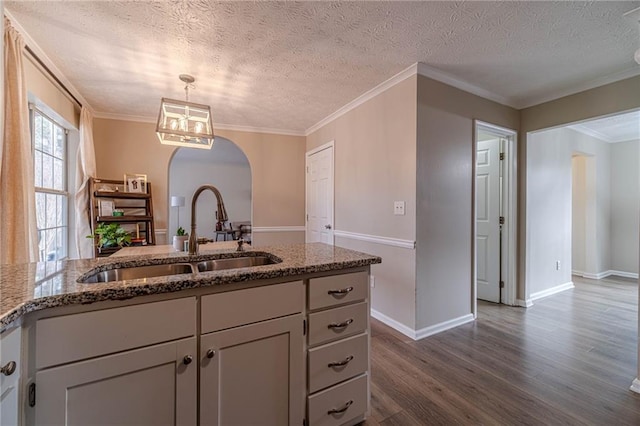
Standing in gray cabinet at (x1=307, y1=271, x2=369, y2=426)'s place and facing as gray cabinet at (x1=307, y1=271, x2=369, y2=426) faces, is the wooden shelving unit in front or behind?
behind

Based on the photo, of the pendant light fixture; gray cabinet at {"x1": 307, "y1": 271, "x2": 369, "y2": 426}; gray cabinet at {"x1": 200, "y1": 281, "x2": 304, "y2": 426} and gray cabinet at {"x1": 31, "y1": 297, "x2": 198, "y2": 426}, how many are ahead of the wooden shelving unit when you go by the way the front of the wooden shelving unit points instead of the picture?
4

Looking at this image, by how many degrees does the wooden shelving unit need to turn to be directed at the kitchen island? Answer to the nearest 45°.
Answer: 0° — it already faces it

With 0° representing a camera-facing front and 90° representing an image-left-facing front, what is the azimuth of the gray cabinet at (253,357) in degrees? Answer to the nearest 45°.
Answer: approximately 315°

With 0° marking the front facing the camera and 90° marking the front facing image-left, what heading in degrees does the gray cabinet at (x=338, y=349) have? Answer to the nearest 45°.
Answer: approximately 315°
